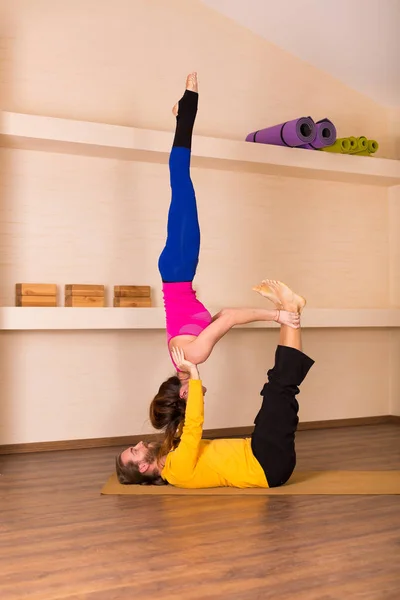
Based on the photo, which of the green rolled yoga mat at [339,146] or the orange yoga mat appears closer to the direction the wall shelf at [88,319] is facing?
the orange yoga mat

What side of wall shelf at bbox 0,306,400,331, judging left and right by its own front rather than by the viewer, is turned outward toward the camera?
front

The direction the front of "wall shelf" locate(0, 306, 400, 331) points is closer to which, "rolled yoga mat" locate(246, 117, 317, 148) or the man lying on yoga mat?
the man lying on yoga mat

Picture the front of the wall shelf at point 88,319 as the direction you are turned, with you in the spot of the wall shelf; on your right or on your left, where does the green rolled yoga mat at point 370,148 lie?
on your left
